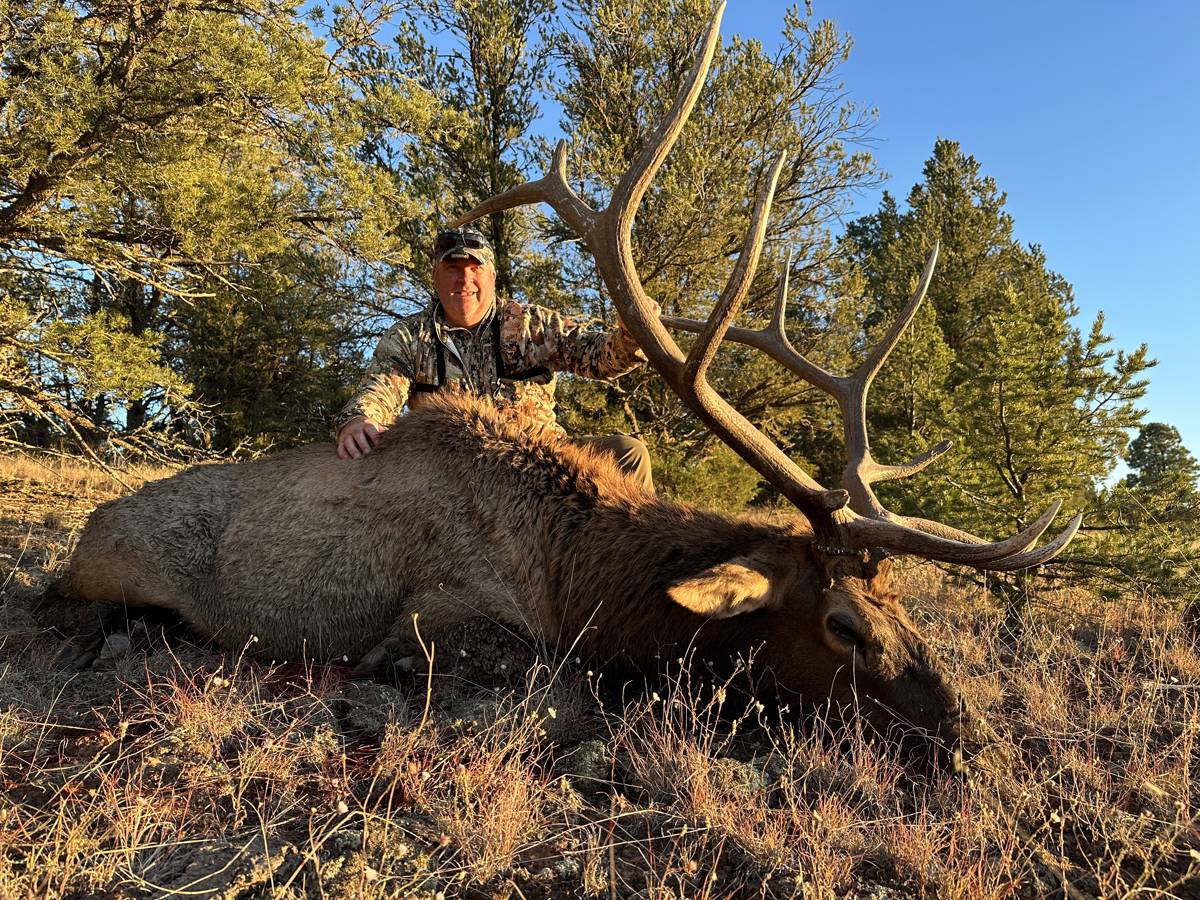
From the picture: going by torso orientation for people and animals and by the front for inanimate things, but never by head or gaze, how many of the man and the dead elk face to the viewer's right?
1

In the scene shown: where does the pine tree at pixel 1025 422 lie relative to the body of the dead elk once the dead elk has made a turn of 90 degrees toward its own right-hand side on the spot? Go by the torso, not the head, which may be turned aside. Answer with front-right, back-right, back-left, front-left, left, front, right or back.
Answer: back-left

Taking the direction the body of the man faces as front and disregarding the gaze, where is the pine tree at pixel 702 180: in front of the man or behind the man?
behind

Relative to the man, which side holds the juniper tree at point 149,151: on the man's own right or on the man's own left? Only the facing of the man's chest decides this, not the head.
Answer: on the man's own right

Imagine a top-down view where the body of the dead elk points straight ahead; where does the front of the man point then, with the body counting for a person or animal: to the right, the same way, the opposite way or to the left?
to the right

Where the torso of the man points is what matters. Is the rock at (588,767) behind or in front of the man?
in front

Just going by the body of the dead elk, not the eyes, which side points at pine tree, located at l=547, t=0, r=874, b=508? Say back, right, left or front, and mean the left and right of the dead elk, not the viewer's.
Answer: left

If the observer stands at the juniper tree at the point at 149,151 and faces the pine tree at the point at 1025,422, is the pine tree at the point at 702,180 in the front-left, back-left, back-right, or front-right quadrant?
front-left

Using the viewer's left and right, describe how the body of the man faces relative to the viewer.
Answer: facing the viewer

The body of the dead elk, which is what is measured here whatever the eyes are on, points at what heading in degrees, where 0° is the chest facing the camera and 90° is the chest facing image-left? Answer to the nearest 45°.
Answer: approximately 270°

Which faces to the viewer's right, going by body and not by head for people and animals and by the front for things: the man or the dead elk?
the dead elk

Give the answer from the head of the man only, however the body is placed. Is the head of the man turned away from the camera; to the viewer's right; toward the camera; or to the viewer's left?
toward the camera

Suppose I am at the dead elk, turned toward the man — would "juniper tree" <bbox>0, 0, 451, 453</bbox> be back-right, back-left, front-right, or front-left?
front-left
